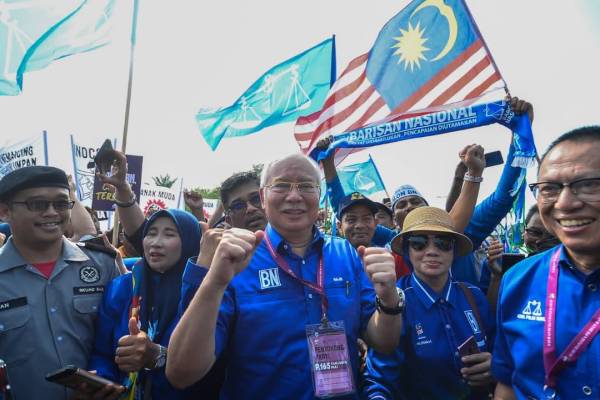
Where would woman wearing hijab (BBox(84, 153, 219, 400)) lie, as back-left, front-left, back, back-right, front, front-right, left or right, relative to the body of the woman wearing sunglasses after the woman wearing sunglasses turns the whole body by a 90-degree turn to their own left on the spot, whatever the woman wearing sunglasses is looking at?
back

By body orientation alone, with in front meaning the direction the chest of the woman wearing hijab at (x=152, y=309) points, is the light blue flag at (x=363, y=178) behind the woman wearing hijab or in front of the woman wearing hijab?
behind

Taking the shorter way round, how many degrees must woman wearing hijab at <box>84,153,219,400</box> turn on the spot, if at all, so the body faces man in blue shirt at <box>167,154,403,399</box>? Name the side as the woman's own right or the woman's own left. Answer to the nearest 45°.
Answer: approximately 90° to the woman's own left

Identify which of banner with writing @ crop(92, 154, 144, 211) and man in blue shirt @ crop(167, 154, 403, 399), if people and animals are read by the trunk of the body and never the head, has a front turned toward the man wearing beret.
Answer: the banner with writing

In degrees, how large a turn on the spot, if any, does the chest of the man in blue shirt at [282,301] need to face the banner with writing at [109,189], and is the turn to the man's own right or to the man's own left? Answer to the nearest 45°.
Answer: approximately 135° to the man's own right

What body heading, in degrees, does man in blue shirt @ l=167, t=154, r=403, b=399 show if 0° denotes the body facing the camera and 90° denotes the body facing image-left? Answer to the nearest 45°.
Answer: approximately 0°

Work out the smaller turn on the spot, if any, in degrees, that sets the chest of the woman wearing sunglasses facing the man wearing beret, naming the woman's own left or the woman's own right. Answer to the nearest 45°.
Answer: approximately 90° to the woman's own right

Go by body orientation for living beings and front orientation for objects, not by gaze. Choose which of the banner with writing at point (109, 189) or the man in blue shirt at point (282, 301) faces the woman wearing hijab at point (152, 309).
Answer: the banner with writing

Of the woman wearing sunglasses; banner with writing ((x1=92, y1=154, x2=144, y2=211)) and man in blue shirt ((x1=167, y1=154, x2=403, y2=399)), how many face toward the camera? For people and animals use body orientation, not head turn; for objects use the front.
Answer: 3

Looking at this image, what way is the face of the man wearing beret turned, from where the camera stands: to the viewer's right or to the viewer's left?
to the viewer's right

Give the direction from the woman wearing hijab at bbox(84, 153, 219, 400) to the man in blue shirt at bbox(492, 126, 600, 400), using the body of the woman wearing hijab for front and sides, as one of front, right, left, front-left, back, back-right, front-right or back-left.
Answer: left

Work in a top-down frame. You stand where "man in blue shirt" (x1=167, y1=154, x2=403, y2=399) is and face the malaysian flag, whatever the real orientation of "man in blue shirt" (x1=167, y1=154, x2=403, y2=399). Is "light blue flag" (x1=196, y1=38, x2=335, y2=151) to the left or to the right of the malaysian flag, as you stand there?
left

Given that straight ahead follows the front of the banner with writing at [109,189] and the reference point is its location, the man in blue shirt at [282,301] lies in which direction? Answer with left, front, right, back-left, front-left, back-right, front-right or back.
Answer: front
